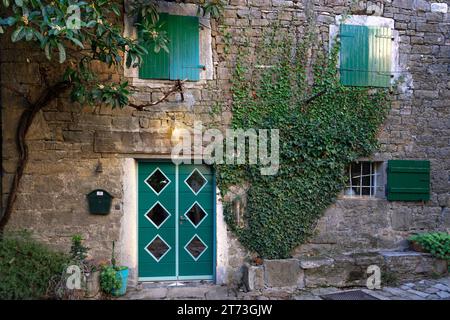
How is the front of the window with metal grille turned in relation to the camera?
facing the viewer

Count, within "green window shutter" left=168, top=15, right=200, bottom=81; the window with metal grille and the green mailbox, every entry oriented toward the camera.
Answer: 3

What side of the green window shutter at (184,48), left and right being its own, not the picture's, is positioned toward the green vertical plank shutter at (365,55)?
left

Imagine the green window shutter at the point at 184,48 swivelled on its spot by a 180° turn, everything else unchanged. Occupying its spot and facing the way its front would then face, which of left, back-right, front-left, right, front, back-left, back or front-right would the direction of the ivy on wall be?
right

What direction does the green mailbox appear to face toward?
toward the camera

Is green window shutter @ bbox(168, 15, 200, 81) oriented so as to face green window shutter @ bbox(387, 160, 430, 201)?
no

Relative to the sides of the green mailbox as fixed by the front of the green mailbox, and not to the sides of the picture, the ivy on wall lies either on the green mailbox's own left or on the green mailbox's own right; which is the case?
on the green mailbox's own left

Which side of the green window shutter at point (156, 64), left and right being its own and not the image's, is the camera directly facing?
front

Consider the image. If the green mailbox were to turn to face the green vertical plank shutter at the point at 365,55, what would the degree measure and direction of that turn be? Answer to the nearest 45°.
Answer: approximately 90° to its left

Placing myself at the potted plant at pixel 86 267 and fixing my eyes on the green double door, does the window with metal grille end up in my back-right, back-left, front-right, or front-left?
front-right

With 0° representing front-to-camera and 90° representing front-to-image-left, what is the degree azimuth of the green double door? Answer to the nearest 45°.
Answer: approximately 0°
